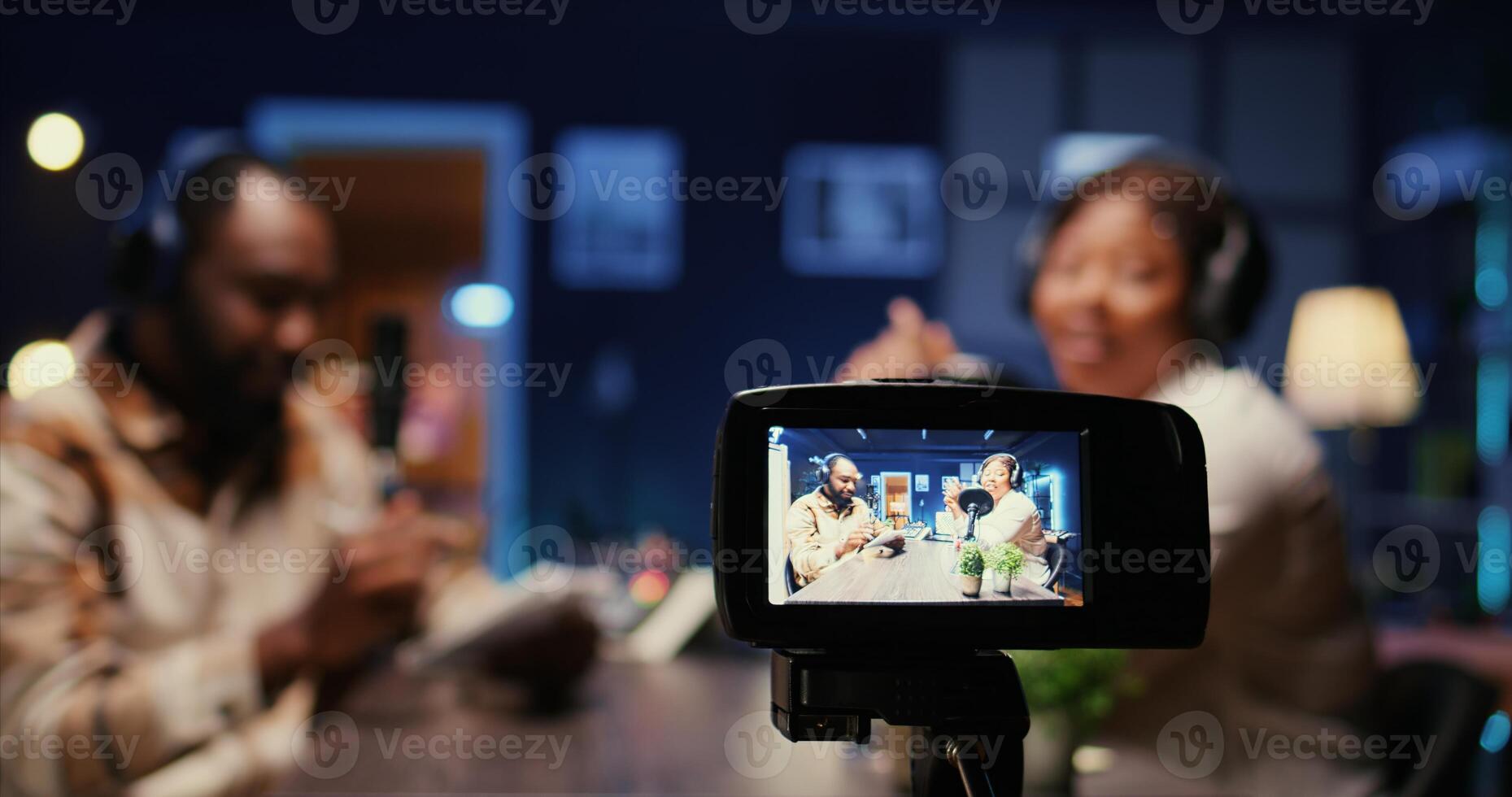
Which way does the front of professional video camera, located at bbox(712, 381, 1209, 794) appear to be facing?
away from the camera

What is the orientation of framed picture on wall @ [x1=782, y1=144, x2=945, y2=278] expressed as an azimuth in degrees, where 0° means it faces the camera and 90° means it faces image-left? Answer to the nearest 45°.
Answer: approximately 0°

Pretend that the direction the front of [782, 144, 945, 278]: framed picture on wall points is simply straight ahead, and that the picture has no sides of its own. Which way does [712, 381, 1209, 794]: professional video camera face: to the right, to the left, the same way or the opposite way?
the opposite way

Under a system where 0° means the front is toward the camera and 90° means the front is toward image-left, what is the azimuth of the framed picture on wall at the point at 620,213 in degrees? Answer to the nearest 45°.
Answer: approximately 0°

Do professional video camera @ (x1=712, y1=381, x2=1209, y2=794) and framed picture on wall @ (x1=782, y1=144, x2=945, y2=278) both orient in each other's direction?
yes

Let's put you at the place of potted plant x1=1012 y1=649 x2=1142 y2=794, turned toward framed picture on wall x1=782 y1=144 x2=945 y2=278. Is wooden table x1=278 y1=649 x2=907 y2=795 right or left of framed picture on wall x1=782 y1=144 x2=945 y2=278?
left
